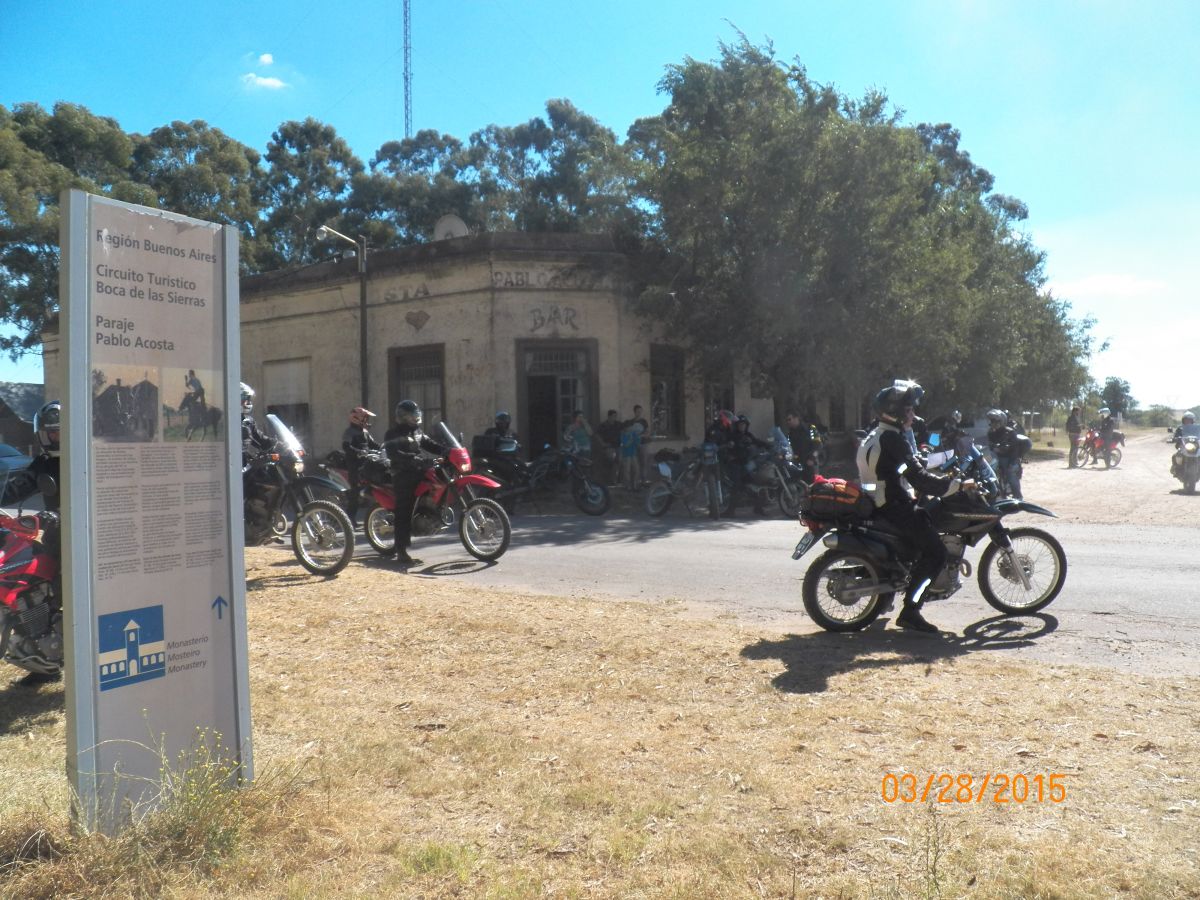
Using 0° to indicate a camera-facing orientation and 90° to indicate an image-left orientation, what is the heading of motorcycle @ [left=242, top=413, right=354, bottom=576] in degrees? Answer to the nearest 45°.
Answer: approximately 315°

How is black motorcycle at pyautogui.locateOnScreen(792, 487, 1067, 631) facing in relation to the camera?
to the viewer's right

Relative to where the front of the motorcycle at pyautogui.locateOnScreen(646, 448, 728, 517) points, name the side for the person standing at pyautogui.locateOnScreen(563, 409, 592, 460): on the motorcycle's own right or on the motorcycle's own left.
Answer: on the motorcycle's own right

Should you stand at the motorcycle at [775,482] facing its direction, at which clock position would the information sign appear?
The information sign is roughly at 2 o'clock from the motorcycle.

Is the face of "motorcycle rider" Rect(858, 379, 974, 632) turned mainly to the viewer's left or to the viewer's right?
to the viewer's right

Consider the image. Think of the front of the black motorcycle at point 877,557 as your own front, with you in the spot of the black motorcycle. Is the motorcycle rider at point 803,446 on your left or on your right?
on your left

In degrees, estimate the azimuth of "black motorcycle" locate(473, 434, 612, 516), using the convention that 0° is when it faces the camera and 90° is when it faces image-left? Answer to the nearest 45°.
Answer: approximately 270°

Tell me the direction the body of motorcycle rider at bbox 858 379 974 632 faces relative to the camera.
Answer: to the viewer's right

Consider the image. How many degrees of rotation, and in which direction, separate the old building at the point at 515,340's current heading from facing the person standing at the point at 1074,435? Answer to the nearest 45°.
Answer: approximately 135° to its left
